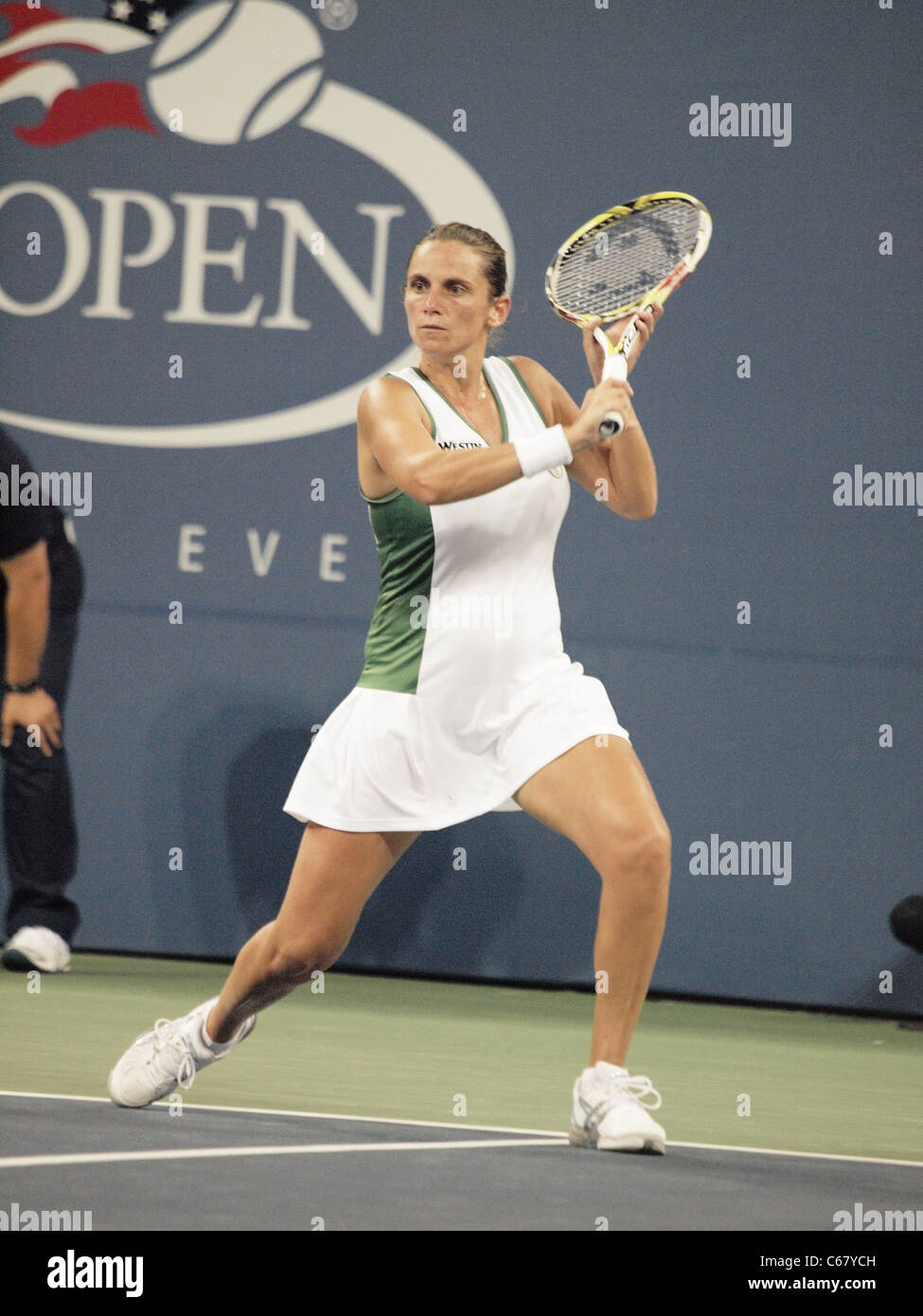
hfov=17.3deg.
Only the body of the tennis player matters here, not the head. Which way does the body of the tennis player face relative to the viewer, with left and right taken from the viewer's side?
facing the viewer and to the right of the viewer

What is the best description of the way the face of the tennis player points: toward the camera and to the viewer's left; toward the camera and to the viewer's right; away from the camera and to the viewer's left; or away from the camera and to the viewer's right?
toward the camera and to the viewer's left

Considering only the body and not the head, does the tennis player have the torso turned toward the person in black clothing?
no
